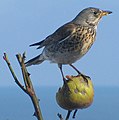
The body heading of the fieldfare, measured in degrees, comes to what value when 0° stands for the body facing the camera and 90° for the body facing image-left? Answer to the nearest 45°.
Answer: approximately 270°

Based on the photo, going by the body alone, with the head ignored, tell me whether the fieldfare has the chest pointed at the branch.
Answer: no
